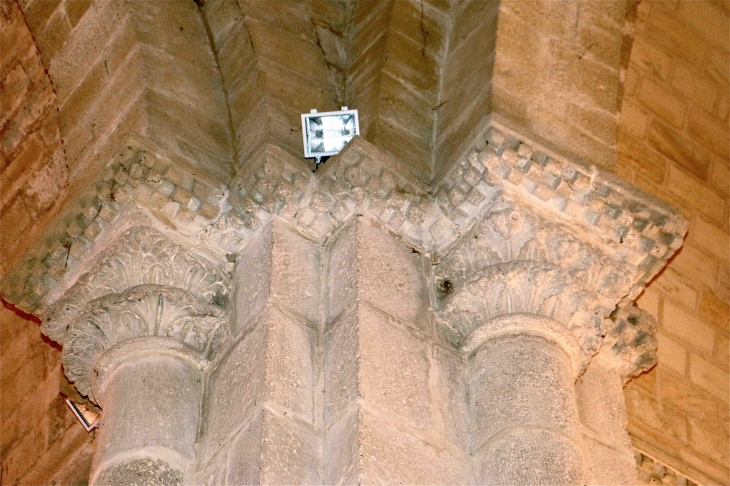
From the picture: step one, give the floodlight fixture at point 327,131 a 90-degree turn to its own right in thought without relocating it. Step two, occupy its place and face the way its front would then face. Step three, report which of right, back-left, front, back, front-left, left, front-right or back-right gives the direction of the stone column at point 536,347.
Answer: back

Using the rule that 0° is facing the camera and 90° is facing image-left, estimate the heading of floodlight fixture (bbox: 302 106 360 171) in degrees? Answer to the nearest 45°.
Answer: approximately 0°
